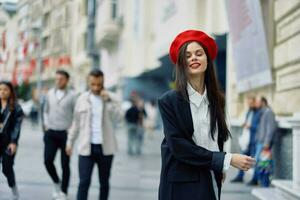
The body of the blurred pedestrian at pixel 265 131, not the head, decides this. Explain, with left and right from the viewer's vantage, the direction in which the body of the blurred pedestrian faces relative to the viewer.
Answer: facing to the left of the viewer

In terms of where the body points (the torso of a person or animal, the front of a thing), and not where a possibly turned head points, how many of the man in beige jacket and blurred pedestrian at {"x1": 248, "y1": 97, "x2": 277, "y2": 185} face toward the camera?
1

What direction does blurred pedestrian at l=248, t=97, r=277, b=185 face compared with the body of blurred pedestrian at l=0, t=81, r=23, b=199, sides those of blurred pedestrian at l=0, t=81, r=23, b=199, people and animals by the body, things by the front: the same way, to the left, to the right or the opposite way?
to the right

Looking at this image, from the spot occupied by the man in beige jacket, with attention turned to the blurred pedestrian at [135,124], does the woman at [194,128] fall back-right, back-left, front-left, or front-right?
back-right

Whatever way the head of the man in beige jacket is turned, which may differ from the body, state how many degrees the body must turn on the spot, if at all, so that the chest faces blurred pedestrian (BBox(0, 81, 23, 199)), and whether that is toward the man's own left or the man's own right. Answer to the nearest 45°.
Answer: approximately 135° to the man's own right

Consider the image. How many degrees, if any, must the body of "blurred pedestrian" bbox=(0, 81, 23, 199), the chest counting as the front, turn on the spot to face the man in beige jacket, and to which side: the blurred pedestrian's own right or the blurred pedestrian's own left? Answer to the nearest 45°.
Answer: approximately 90° to the blurred pedestrian's own left

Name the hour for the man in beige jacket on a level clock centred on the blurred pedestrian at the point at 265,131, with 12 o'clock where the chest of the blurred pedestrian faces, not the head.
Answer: The man in beige jacket is roughly at 10 o'clock from the blurred pedestrian.

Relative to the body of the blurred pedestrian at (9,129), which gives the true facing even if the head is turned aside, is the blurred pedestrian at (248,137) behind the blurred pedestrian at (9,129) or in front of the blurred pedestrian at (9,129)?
behind

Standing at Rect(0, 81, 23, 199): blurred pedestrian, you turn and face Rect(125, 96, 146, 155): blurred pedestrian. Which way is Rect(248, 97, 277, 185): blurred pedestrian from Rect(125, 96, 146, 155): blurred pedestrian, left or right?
right

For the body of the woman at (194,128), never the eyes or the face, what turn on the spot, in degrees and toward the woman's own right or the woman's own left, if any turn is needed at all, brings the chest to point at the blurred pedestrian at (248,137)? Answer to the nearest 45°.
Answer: approximately 135° to the woman's own left
